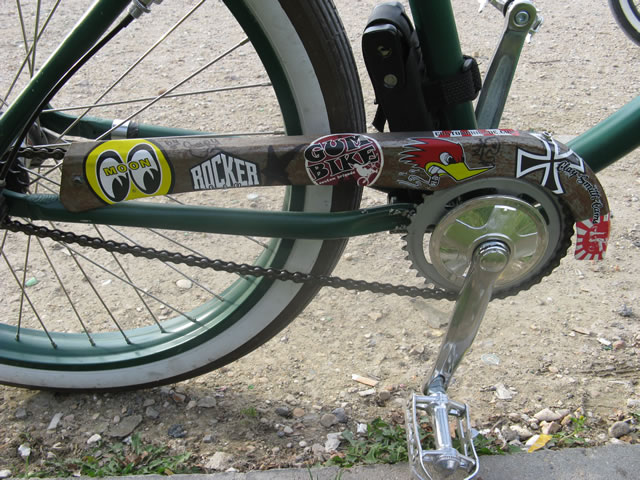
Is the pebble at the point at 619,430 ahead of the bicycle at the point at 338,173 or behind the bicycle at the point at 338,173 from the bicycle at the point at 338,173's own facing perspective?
ahead

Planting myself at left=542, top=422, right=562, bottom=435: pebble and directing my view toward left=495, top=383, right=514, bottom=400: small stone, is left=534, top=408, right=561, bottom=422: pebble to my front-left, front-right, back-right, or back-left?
front-right

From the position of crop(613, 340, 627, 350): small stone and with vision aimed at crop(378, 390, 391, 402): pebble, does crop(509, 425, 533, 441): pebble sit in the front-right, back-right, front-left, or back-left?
front-left

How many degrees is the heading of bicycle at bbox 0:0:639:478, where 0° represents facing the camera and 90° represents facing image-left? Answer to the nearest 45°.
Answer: approximately 270°

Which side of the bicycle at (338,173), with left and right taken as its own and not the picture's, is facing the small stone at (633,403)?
front
